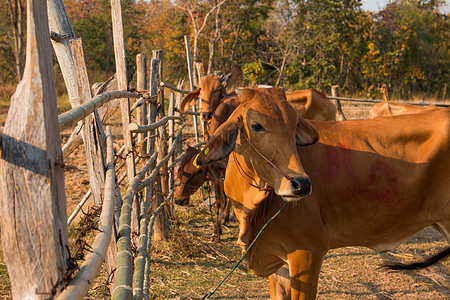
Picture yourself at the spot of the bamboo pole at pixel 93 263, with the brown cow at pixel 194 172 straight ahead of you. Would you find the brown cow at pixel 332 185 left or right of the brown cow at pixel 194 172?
right

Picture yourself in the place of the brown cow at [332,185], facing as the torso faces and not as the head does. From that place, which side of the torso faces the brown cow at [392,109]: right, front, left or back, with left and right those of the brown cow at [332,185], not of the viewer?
right

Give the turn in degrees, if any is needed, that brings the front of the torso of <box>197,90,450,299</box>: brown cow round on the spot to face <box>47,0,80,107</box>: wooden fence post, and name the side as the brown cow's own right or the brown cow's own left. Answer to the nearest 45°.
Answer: approximately 45° to the brown cow's own left

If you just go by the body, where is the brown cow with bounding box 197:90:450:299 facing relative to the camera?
to the viewer's left
